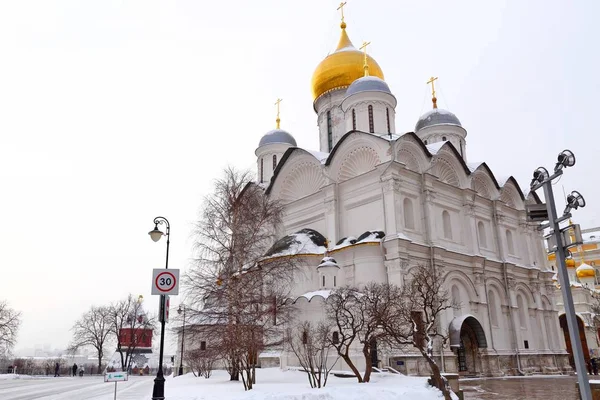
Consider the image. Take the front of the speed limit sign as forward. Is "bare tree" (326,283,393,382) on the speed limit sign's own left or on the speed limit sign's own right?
on the speed limit sign's own left

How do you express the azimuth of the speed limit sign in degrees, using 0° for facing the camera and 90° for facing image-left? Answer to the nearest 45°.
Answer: approximately 0°

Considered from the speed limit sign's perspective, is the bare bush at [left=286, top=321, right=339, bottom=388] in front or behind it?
behind

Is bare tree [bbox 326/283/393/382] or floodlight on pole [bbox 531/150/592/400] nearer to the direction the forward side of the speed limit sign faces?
the floodlight on pole

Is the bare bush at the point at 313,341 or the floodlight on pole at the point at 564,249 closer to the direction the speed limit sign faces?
the floodlight on pole

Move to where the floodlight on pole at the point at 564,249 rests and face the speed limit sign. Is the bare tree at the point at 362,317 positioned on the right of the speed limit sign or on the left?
right

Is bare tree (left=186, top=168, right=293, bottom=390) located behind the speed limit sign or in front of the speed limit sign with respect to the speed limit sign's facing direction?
behind

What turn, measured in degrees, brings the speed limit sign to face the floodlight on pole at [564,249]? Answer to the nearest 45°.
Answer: approximately 45° to its left
